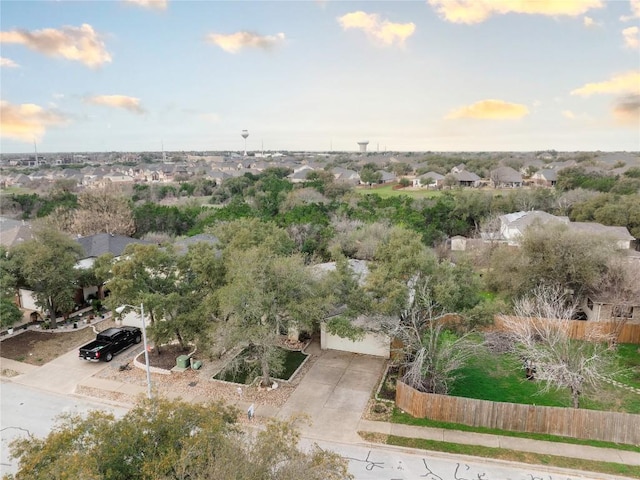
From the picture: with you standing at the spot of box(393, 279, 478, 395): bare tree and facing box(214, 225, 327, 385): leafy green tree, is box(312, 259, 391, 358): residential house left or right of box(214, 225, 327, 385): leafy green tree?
right

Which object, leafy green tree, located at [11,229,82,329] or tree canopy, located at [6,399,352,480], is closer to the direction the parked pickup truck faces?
the leafy green tree

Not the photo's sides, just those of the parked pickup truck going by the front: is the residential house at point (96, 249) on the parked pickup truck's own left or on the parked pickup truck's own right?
on the parked pickup truck's own left

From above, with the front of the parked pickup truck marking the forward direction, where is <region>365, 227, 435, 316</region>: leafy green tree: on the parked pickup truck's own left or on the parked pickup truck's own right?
on the parked pickup truck's own right

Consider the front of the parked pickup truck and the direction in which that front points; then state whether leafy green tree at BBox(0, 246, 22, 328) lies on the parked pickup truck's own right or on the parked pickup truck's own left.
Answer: on the parked pickup truck's own left

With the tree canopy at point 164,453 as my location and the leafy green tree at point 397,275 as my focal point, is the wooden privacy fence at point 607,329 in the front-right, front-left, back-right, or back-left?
front-right

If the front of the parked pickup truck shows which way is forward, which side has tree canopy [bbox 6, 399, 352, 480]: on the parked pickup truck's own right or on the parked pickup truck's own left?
on the parked pickup truck's own right

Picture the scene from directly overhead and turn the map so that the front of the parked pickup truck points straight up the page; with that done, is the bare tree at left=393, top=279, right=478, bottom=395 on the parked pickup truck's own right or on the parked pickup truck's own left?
on the parked pickup truck's own right

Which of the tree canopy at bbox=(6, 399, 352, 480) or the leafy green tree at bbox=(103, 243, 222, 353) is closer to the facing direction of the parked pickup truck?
the leafy green tree

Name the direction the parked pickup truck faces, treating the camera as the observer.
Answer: facing away from the viewer and to the right of the viewer

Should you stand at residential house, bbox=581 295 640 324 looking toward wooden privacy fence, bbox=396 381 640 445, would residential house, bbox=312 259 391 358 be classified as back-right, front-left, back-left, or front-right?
front-right

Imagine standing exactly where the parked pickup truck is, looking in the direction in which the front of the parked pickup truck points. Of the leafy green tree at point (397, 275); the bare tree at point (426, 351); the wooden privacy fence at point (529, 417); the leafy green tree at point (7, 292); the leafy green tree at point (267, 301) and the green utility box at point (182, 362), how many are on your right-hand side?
5
